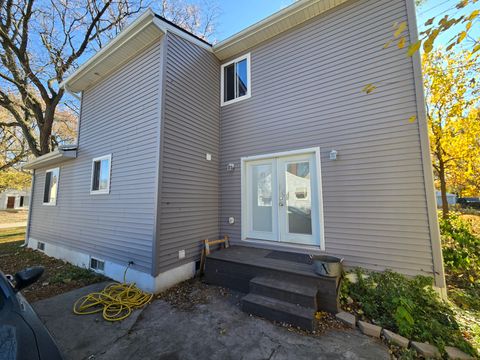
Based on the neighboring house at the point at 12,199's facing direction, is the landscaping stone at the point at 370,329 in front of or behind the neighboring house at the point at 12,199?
in front

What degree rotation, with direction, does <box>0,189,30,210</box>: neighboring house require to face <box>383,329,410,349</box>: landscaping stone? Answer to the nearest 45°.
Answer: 0° — it already faces it

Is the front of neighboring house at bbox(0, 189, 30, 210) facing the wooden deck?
yes

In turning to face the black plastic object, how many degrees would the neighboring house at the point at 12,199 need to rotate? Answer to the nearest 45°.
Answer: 0° — it already faces it

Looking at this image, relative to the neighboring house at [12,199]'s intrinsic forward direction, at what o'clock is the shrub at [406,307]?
The shrub is roughly at 12 o'clock from the neighboring house.

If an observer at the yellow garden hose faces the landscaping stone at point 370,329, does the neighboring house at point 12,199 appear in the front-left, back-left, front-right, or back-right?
back-left

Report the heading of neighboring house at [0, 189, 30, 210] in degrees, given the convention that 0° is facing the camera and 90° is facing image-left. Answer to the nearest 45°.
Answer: approximately 0°

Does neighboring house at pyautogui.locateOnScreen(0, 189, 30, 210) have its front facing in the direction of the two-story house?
yes

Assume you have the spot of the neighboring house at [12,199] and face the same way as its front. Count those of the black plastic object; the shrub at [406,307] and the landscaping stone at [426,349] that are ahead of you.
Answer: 3

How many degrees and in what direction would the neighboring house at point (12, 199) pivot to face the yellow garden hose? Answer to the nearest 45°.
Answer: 0° — it already faces it
